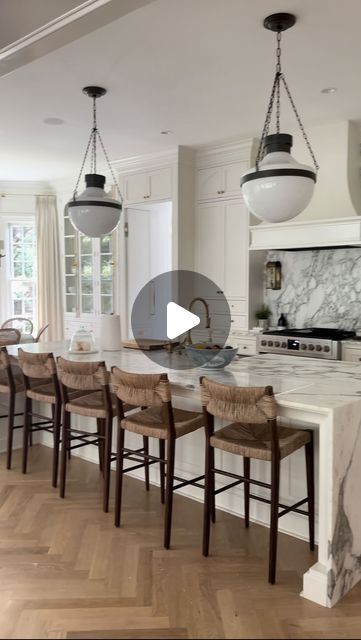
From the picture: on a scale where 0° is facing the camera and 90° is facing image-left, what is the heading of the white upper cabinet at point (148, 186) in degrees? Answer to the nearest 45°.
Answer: approximately 45°

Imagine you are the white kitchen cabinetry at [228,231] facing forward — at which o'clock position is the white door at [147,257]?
The white door is roughly at 3 o'clock from the white kitchen cabinetry.

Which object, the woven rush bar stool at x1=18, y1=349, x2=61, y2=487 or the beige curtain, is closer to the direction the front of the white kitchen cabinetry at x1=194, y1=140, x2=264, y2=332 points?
the woven rush bar stool

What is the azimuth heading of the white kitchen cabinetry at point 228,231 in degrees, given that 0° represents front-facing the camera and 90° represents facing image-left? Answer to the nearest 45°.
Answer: approximately 45°
